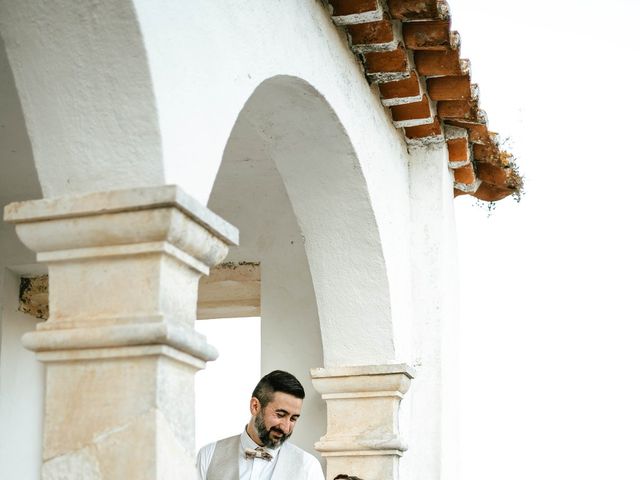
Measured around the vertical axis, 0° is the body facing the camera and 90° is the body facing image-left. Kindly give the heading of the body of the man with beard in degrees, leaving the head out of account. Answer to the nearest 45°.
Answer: approximately 0°

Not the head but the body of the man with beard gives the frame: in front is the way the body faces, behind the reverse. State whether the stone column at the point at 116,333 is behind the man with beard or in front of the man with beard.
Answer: in front

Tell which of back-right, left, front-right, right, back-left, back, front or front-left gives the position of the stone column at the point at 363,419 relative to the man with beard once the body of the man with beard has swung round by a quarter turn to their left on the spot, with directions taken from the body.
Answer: front-left
